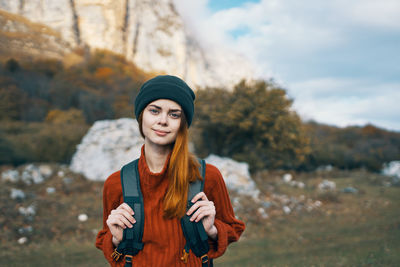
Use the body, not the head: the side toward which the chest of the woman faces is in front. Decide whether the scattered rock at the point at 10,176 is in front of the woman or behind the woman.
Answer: behind

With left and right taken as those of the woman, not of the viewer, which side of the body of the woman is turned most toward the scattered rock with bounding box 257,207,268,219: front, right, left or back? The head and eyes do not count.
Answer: back

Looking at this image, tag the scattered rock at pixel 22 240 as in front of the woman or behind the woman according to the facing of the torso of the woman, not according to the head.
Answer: behind

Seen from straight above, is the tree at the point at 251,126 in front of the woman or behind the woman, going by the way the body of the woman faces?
behind

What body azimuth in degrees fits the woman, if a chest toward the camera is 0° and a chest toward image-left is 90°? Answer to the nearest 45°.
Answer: approximately 0°

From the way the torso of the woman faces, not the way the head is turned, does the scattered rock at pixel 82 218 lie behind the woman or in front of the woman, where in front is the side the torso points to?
behind

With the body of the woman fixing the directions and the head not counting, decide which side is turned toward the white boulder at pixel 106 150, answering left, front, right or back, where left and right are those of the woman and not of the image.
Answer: back

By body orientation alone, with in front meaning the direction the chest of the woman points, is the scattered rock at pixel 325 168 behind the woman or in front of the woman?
behind
